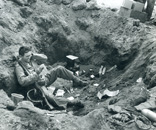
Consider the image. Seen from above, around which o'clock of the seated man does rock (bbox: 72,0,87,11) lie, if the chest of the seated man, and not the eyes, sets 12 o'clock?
The rock is roughly at 10 o'clock from the seated man.

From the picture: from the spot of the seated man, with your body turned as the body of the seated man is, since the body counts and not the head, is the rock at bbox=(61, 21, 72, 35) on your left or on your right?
on your left

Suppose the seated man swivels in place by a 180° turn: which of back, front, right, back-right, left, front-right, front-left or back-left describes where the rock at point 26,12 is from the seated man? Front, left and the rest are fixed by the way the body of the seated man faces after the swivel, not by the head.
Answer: right

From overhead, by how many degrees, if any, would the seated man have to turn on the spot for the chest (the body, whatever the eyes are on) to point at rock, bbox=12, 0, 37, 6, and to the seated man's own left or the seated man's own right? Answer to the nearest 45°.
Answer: approximately 90° to the seated man's own left

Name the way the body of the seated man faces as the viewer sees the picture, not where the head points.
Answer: to the viewer's right
